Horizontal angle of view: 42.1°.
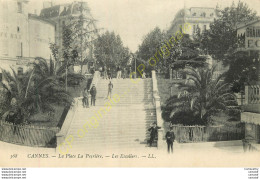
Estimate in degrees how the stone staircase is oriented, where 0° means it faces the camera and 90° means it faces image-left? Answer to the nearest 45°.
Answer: approximately 0°

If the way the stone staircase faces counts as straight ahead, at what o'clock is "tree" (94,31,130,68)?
The tree is roughly at 6 o'clock from the stone staircase.

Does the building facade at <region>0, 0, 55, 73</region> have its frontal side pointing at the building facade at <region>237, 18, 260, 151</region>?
yes

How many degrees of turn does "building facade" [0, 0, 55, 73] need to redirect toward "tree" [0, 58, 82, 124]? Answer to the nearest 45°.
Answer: approximately 45° to its right

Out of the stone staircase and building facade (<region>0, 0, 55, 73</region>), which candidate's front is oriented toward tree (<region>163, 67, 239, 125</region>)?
the building facade

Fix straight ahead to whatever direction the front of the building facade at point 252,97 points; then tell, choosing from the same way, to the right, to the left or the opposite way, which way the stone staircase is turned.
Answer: to the left

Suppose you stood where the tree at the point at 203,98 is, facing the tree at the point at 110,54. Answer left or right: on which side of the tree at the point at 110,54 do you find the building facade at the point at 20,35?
left

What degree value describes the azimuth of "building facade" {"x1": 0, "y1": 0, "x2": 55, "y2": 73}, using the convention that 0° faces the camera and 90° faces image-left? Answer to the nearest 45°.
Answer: approximately 315°

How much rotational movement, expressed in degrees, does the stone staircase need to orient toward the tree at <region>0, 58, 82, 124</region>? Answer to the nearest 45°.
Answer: approximately 90° to its right

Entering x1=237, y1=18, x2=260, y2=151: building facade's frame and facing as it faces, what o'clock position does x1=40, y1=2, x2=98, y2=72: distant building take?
The distant building is roughly at 4 o'clock from the building facade.

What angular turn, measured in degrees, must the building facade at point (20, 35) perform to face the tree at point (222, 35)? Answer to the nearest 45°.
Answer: approximately 45° to its left

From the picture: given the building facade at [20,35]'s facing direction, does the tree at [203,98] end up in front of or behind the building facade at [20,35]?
in front
